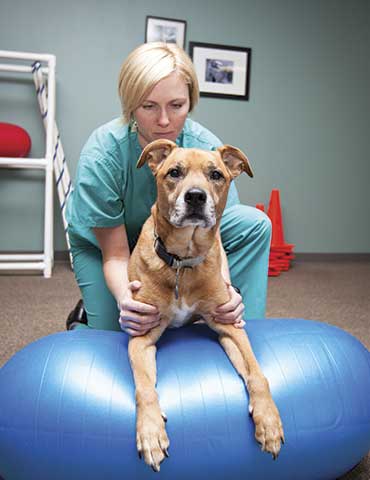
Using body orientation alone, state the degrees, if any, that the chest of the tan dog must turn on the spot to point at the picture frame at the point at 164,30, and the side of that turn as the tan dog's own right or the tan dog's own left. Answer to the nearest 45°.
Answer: approximately 180°

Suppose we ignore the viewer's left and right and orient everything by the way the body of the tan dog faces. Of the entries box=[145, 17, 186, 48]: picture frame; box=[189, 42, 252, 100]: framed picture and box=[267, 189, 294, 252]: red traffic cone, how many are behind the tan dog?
3

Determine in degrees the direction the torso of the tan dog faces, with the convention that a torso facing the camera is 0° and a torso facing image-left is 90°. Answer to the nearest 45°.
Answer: approximately 0°

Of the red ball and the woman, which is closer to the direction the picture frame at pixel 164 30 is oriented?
the woman

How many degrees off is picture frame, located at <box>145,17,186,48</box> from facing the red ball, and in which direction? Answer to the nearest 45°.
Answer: approximately 45° to its right

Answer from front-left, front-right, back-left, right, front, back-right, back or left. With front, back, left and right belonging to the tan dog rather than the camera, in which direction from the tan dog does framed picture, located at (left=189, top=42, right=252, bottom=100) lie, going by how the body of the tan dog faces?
back

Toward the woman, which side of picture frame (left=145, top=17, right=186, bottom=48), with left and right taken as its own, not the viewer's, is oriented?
front

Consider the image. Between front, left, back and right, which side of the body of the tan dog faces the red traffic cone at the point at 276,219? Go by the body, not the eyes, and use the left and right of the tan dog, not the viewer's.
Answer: back
